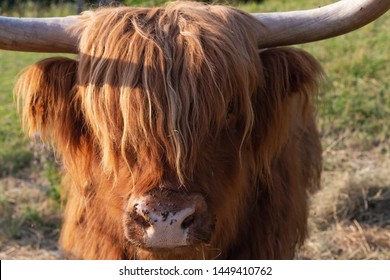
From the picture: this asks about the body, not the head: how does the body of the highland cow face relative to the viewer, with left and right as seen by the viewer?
facing the viewer
